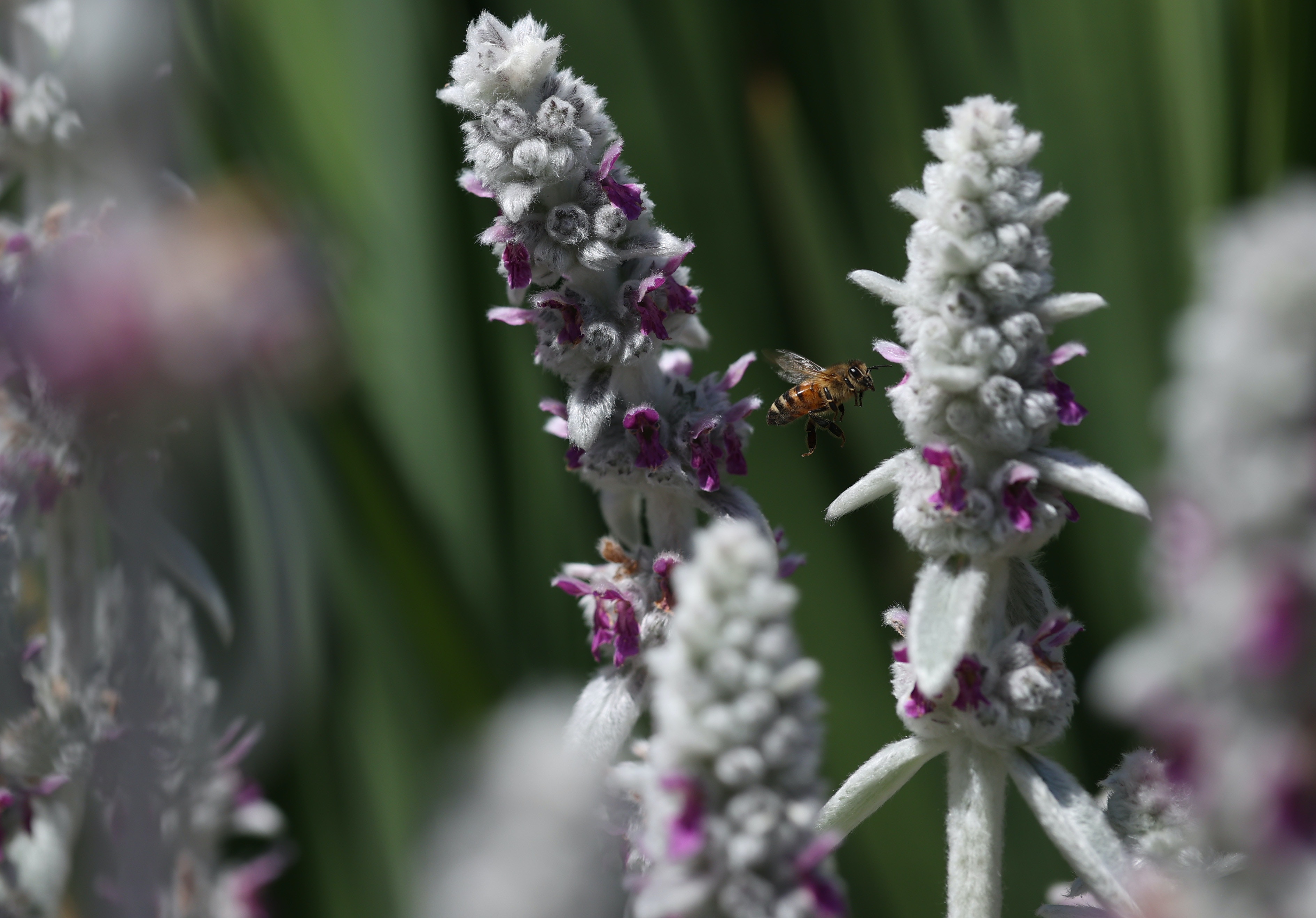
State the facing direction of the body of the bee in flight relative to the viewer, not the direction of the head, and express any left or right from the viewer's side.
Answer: facing to the right of the viewer

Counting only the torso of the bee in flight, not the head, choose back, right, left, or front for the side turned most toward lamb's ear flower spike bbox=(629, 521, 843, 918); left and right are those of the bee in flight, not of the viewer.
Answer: right

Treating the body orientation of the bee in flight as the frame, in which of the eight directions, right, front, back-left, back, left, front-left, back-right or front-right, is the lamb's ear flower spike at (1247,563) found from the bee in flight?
right
